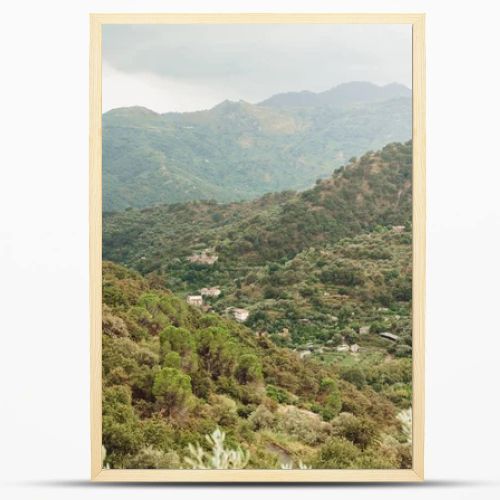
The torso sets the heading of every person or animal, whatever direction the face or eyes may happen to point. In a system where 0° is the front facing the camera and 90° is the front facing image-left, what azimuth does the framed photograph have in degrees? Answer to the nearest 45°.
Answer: approximately 0°
